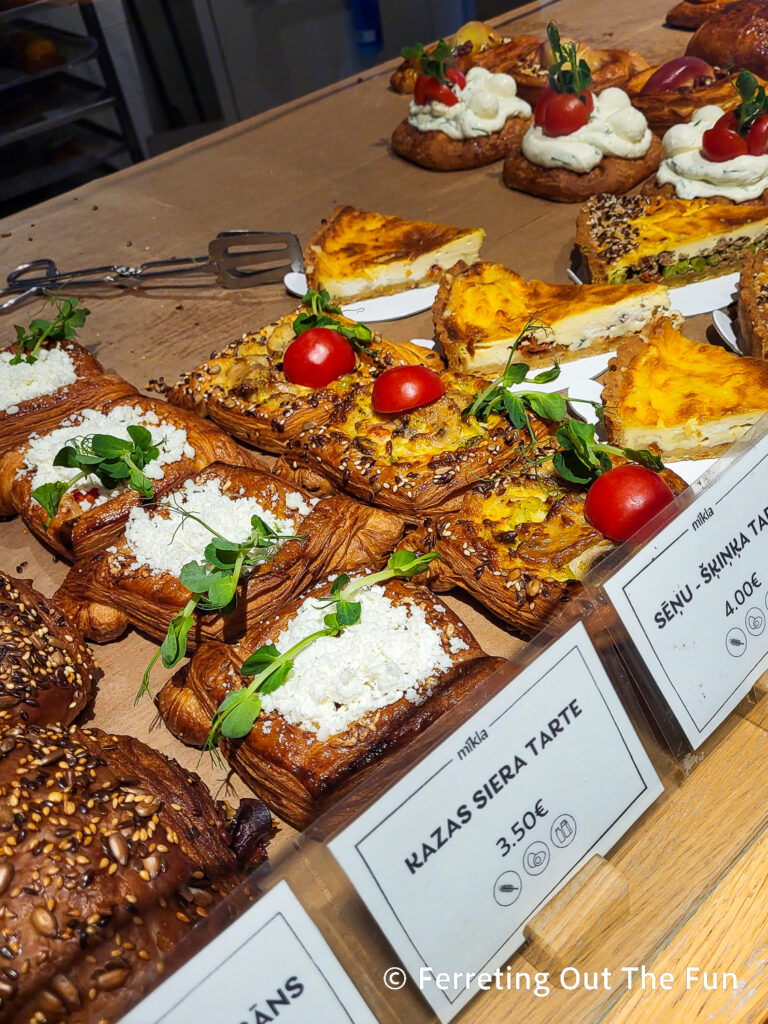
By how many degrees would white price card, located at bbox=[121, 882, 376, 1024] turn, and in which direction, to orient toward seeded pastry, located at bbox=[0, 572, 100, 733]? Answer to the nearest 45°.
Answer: approximately 180°

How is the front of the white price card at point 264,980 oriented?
toward the camera

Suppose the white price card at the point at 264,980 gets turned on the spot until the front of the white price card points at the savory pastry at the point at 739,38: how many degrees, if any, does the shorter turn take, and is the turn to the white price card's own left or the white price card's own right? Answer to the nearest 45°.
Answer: approximately 135° to the white price card's own left

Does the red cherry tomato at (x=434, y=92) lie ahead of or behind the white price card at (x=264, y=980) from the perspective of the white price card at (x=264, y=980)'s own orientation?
behind

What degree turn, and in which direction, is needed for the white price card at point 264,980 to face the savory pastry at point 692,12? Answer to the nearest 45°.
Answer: approximately 135° to its left

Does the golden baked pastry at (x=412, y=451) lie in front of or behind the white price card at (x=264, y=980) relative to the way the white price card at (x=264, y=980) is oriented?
behind

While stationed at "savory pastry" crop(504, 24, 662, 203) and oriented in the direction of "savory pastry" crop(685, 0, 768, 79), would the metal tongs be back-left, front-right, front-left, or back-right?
back-left

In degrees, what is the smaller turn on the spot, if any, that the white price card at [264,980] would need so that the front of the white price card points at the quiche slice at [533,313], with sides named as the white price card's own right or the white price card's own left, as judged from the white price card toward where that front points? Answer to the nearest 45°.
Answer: approximately 135° to the white price card's own left

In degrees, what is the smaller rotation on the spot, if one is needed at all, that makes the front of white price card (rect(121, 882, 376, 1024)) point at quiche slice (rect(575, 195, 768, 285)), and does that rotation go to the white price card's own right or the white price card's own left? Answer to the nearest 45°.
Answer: approximately 135° to the white price card's own left

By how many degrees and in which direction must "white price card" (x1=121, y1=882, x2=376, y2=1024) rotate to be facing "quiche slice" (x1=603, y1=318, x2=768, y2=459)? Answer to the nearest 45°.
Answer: approximately 135° to its left
